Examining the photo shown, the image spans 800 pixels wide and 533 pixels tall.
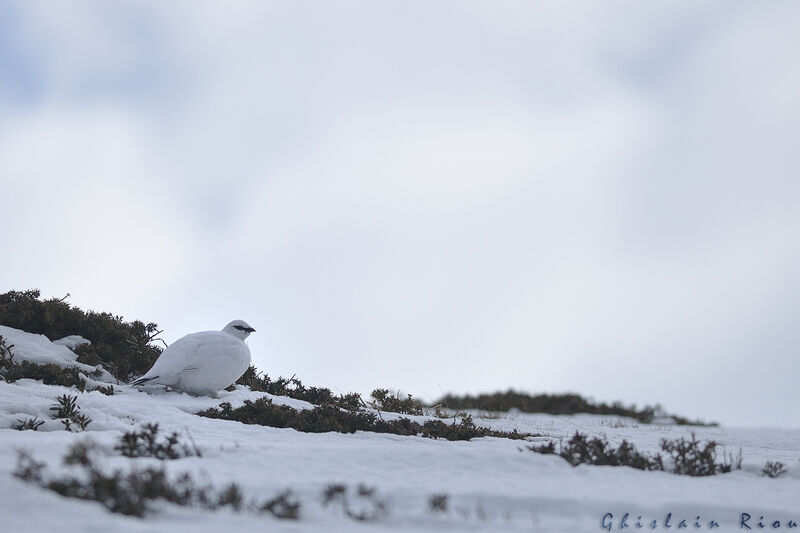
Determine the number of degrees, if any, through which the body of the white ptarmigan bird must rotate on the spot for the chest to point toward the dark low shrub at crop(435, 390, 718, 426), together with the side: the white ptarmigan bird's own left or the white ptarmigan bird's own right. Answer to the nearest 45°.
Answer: approximately 45° to the white ptarmigan bird's own left

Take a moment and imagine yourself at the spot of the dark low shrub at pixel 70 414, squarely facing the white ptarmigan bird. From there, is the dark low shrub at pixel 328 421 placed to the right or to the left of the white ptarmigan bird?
right

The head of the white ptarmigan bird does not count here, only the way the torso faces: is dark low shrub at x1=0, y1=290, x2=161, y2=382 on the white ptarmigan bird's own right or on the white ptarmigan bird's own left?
on the white ptarmigan bird's own left

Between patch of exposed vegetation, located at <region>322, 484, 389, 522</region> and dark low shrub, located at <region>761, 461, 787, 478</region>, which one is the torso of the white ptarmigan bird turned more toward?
the dark low shrub

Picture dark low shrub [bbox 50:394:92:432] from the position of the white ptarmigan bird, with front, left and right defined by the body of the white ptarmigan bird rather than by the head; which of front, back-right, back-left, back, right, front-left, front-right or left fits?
back-right

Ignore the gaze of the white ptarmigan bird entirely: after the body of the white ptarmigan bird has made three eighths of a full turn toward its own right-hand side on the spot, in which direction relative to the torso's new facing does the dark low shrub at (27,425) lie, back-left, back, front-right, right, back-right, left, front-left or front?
front

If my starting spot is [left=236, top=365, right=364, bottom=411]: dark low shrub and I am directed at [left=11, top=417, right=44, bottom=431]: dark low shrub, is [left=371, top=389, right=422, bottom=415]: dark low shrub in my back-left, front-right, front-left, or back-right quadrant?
back-left

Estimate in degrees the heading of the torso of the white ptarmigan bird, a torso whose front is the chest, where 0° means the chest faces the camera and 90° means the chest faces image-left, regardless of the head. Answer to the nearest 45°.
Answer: approximately 270°

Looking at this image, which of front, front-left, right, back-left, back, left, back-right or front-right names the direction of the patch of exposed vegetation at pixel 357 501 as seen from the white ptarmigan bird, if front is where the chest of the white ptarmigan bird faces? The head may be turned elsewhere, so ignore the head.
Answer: right
